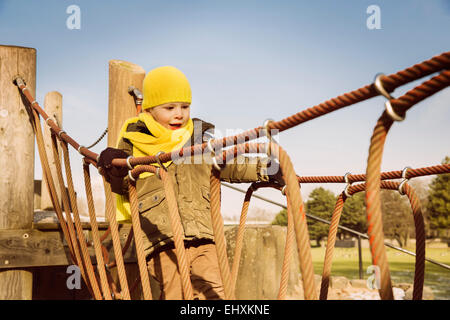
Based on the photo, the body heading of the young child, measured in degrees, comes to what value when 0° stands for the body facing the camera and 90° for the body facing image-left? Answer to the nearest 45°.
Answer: approximately 315°

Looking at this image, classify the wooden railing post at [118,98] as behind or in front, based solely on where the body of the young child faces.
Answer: behind

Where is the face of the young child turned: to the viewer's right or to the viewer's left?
to the viewer's right

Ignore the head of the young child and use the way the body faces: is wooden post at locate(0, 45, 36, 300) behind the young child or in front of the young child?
behind

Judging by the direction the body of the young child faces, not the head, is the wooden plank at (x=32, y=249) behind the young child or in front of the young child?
behind
